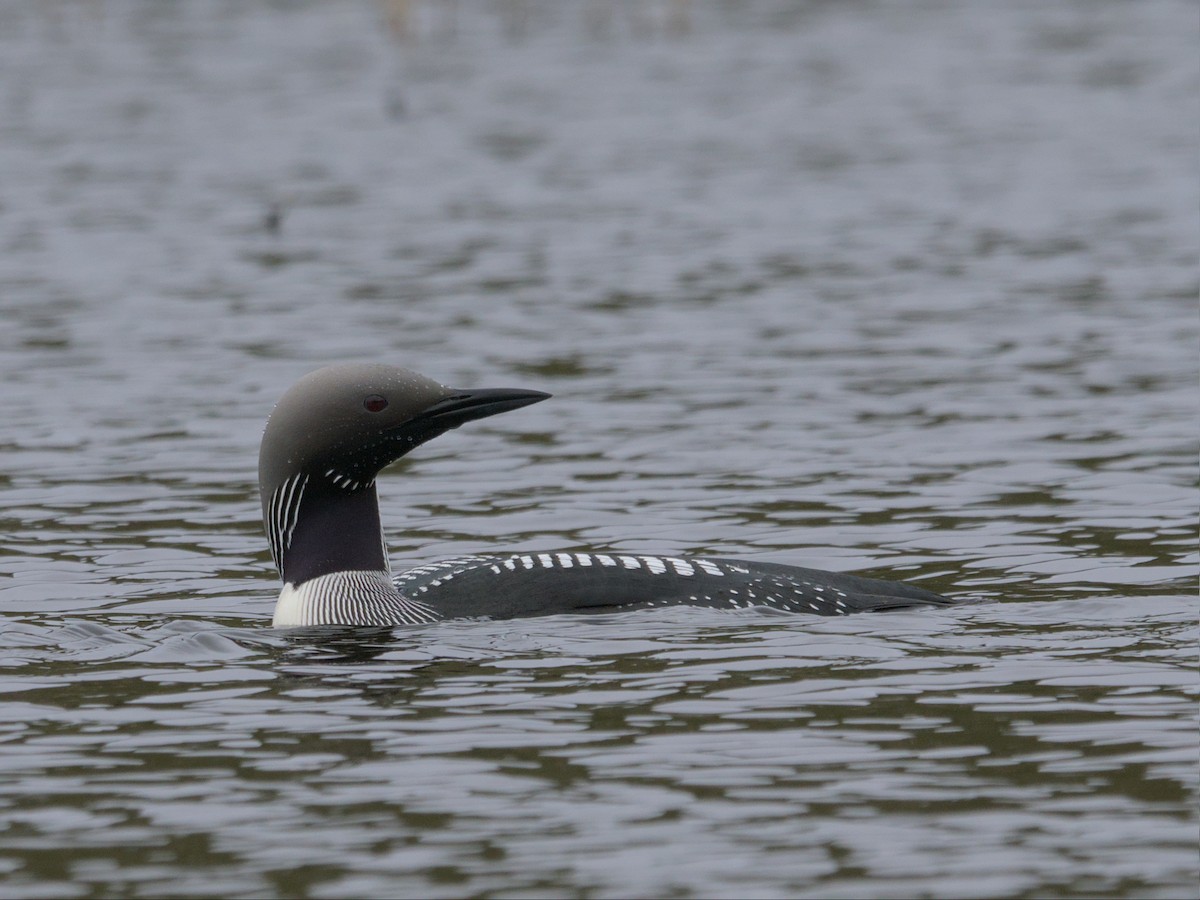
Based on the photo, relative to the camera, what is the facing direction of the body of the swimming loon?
to the viewer's left
